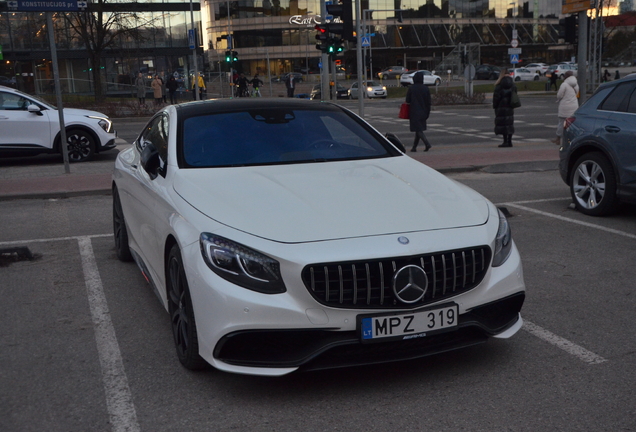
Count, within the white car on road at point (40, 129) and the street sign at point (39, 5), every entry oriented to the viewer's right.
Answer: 1

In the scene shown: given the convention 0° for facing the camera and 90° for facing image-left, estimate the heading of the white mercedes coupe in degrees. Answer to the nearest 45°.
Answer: approximately 315°

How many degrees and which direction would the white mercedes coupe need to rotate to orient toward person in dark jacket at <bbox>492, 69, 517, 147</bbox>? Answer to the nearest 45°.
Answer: approximately 135° to its left

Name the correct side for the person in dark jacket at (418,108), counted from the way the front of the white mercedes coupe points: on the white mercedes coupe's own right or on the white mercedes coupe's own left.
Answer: on the white mercedes coupe's own left

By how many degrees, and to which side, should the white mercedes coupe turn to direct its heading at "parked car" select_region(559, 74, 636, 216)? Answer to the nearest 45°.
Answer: approximately 90° to its left

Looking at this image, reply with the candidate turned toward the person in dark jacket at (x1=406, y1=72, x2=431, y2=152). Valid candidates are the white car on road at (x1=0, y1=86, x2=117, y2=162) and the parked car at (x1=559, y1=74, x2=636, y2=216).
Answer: the white car on road at (x1=0, y1=86, x2=117, y2=162)

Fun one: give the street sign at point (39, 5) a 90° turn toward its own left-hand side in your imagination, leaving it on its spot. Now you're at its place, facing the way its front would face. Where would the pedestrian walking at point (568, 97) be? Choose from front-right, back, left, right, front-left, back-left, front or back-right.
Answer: front

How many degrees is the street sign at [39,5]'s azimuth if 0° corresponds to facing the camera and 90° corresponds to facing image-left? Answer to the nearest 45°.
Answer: approximately 0°

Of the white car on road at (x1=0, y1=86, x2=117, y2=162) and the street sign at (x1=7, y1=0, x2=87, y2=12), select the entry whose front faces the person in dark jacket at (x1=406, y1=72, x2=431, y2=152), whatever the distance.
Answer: the white car on road

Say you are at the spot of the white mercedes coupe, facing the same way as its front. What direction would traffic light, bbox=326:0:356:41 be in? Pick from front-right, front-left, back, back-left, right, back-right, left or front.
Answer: back-left

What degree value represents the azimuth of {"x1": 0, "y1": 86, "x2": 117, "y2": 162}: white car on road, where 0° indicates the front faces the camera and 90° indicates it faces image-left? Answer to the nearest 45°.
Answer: approximately 270°
